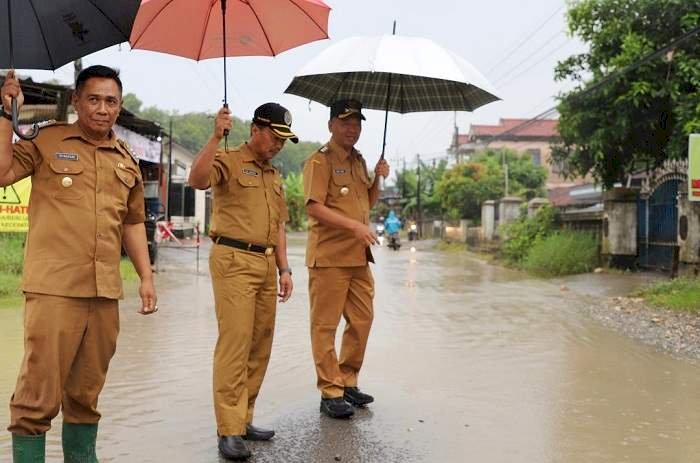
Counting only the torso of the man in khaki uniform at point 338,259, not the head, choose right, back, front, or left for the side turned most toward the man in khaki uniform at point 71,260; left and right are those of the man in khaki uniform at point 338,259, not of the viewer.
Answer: right

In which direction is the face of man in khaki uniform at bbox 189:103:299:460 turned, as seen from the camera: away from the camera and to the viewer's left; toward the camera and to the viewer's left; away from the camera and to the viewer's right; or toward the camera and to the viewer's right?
toward the camera and to the viewer's right

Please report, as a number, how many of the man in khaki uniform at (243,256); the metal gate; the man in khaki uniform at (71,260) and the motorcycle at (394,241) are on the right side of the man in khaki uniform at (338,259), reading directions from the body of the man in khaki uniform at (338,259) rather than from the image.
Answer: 2

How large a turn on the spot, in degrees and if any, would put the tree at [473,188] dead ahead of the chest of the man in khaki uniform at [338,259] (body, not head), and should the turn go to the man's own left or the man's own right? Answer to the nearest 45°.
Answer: approximately 135° to the man's own left

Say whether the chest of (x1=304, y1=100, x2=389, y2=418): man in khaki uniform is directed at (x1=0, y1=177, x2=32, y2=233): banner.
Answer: no

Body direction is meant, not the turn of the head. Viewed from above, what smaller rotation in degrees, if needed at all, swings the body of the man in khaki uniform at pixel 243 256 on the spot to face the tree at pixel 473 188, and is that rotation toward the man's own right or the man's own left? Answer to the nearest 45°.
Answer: approximately 135° to the man's own left

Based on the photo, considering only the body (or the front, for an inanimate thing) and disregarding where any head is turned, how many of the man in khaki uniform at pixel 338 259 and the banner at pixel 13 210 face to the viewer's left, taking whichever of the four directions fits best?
0

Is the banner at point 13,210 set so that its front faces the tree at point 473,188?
no

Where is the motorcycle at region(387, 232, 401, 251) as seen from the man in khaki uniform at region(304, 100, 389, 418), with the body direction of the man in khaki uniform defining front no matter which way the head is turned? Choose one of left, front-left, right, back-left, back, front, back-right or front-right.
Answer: back-left

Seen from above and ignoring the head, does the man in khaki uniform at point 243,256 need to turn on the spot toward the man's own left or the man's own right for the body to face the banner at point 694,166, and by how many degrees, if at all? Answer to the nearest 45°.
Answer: approximately 90° to the man's own left

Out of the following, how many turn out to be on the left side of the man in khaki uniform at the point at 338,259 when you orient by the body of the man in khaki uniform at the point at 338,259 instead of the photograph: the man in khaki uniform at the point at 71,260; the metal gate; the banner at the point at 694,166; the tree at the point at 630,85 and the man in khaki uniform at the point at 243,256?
3

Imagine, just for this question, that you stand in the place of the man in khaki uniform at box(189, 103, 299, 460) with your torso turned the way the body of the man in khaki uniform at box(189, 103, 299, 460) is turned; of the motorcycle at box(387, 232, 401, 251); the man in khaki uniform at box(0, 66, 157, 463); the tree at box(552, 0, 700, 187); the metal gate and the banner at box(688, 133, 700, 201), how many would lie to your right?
1

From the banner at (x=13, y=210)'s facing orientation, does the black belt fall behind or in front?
in front

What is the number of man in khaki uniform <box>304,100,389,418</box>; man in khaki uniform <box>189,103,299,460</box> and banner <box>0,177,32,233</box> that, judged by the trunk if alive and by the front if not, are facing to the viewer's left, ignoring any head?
0

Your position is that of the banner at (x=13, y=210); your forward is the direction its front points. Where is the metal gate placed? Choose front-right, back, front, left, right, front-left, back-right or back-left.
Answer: left

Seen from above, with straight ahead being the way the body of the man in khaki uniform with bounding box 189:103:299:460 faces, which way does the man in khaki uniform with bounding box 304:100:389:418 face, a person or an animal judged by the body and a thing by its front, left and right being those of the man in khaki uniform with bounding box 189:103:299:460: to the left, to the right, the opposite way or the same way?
the same way

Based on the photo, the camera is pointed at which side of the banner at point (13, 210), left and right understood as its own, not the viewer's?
front

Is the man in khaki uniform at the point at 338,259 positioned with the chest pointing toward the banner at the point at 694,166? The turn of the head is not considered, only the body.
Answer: no

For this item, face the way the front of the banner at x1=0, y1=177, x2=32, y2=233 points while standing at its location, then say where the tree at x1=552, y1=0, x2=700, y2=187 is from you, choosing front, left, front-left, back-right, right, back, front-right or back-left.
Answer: left

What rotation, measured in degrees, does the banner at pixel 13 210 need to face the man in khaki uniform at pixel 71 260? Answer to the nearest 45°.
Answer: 0° — it already faces them

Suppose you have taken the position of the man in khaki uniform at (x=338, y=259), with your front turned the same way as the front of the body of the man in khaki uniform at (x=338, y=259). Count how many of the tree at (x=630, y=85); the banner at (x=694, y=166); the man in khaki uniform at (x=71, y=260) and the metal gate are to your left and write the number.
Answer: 3

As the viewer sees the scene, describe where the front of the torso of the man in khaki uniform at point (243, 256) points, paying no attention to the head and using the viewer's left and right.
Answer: facing the viewer and to the right of the viewer
